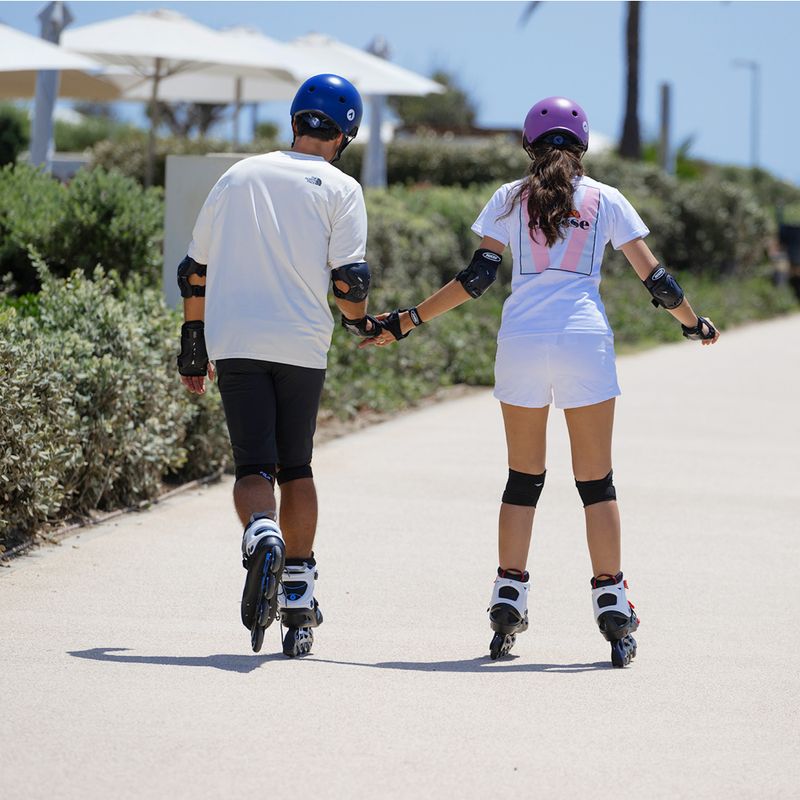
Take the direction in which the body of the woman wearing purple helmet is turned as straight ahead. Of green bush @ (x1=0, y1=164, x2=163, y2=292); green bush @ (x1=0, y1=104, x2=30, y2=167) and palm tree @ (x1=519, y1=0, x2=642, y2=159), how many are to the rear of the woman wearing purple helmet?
0

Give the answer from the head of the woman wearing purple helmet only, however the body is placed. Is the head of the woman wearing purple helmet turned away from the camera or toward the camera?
away from the camera

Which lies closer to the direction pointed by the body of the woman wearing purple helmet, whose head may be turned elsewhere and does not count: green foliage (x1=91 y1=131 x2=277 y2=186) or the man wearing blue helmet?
the green foliage

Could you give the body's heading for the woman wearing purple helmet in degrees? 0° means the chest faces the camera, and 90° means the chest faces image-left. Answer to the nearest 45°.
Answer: approximately 180°

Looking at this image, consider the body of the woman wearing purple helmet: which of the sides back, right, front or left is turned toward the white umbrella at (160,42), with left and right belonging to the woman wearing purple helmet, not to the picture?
front

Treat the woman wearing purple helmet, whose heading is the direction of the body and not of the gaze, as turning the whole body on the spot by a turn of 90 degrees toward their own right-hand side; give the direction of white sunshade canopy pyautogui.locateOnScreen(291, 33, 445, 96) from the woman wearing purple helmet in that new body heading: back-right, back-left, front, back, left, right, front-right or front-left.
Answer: left
